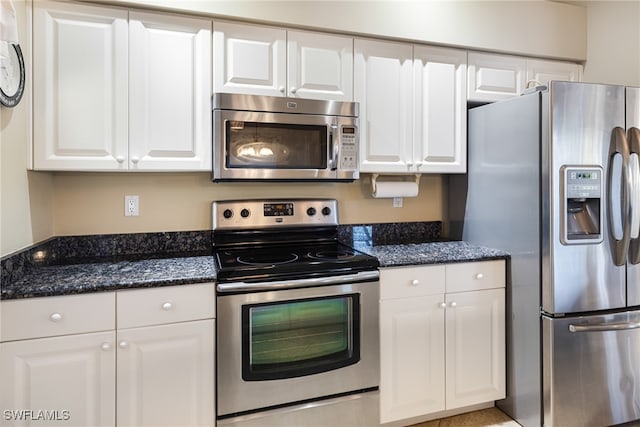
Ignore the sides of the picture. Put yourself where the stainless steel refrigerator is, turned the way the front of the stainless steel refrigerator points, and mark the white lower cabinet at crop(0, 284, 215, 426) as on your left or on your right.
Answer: on your right

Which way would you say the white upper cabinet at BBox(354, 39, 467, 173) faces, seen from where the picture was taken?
facing the viewer and to the right of the viewer

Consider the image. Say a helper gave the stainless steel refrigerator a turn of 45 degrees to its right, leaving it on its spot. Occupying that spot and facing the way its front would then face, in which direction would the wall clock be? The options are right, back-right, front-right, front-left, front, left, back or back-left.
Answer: front-right

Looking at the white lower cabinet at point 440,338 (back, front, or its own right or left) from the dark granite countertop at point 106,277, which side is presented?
right

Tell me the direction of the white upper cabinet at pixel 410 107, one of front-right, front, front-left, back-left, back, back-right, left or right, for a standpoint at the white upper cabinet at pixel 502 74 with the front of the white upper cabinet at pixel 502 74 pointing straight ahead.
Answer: right

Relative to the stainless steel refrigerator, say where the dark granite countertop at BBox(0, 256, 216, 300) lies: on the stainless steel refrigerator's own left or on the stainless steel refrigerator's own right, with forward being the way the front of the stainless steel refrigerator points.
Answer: on the stainless steel refrigerator's own right

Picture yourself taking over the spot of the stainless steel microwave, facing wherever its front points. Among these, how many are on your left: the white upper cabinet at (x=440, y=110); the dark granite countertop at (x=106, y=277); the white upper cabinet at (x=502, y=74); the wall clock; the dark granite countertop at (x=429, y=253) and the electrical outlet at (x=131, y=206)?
3

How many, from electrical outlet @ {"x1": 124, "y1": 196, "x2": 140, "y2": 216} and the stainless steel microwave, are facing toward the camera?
2

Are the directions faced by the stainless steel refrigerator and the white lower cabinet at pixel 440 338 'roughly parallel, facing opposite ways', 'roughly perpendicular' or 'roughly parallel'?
roughly parallel

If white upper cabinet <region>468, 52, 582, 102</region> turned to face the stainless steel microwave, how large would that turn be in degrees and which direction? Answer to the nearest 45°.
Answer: approximately 90° to its right

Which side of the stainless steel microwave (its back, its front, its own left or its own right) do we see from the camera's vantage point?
front

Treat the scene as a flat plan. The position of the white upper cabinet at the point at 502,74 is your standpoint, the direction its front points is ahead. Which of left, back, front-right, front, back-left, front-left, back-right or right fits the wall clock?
right

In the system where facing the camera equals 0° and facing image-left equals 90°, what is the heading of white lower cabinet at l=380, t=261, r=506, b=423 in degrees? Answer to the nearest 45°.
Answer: approximately 315°
